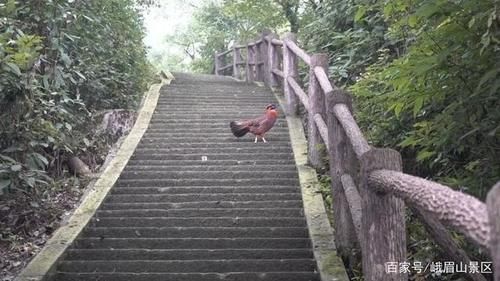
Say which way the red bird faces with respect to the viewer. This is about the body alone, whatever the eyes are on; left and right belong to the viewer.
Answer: facing to the right of the viewer

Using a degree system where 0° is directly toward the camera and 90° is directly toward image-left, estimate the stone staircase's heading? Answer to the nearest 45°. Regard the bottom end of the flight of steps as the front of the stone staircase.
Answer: approximately 0°
